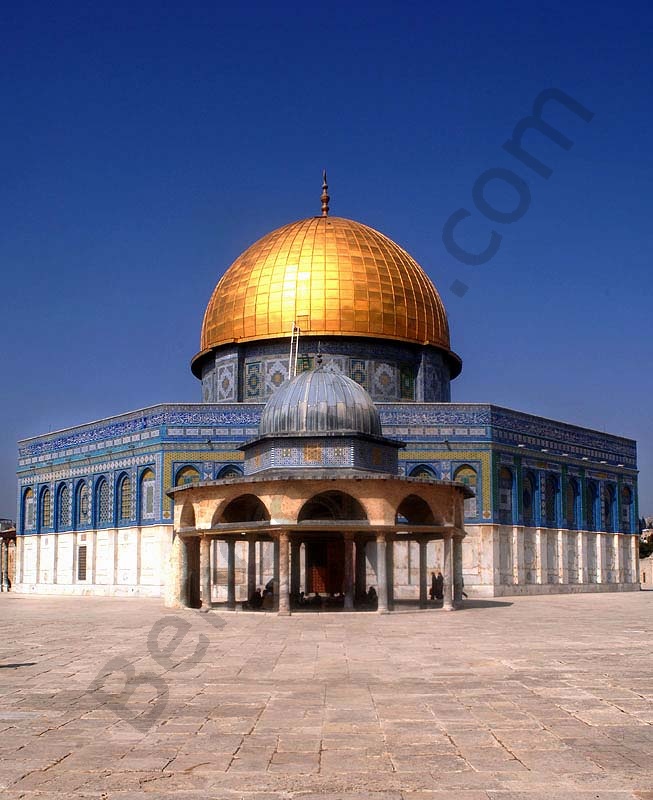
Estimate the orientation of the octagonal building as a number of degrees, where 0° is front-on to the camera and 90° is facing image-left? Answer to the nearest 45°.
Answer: approximately 0°
